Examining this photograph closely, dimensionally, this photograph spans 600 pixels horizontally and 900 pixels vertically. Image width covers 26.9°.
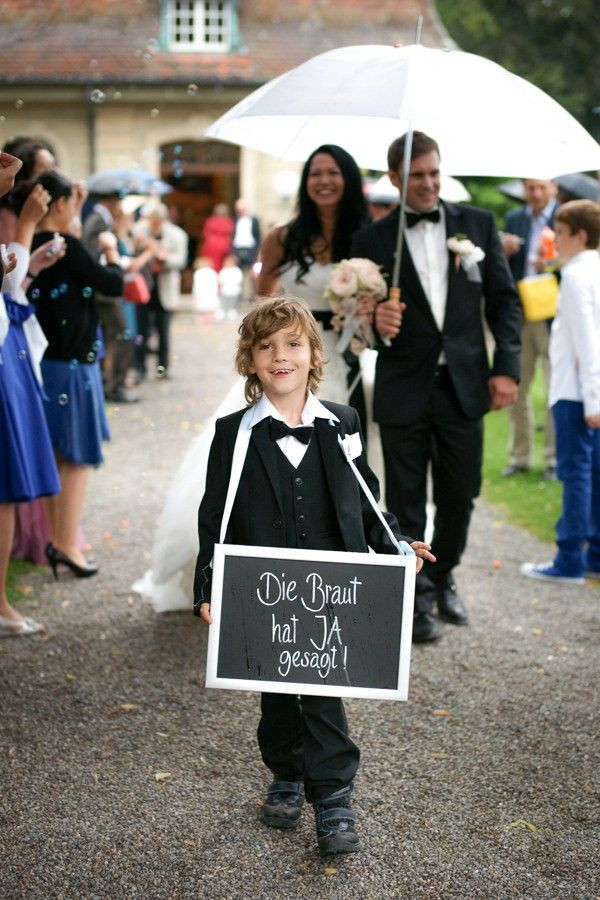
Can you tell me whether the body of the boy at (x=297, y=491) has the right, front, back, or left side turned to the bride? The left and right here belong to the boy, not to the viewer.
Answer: back

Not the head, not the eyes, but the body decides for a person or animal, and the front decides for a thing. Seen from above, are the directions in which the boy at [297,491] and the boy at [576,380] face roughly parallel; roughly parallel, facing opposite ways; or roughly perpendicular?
roughly perpendicular

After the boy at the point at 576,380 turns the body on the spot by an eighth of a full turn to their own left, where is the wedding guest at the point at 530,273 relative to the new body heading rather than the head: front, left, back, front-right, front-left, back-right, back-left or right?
back-right

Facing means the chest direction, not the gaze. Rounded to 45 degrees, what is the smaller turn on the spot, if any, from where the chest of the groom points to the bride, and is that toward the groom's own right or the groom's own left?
approximately 135° to the groom's own right

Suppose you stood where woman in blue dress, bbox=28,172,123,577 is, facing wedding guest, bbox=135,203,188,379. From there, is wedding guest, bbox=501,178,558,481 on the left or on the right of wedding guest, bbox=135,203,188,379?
right

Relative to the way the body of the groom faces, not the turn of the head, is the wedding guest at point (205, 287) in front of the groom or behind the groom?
behind

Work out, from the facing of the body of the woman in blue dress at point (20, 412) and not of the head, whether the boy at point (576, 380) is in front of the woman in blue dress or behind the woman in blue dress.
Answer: in front

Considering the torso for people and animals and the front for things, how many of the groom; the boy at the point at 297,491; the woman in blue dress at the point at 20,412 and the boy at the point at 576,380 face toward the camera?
2

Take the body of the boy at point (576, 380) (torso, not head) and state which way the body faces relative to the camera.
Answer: to the viewer's left

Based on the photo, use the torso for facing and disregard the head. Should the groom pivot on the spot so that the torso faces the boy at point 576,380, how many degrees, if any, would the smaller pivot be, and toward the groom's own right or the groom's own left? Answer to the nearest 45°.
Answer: approximately 135° to the groom's own left

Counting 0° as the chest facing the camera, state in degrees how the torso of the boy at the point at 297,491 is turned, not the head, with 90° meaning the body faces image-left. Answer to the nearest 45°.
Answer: approximately 0°

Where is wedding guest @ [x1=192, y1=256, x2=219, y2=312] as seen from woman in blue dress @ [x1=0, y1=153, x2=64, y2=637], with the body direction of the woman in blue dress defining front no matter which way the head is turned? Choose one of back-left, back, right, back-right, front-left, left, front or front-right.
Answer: left
